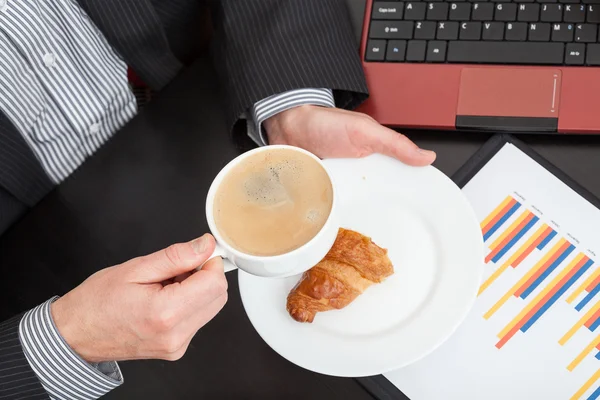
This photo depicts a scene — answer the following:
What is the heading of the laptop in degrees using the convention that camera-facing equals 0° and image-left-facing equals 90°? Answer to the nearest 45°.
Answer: approximately 0°
